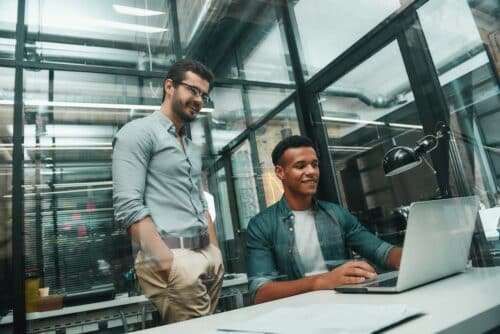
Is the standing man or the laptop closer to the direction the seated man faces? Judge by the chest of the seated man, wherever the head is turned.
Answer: the laptop

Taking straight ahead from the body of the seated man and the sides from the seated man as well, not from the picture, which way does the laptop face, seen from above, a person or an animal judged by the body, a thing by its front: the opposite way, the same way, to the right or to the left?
the opposite way

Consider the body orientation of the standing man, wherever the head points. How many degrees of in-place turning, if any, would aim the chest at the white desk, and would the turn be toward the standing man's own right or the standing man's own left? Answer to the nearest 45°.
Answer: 0° — they already face it

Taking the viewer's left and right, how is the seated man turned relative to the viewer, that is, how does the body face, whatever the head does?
facing the viewer and to the right of the viewer

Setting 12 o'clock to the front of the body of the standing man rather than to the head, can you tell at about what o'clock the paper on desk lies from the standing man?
The paper on desk is roughly at 1 o'clock from the standing man.

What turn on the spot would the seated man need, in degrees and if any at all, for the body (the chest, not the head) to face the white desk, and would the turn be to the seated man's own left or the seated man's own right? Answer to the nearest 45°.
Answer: approximately 45° to the seated man's own right

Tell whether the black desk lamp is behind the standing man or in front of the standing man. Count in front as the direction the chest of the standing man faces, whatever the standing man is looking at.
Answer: in front

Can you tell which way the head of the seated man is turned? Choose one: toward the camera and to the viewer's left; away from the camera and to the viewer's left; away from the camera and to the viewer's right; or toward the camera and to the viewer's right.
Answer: toward the camera and to the viewer's right

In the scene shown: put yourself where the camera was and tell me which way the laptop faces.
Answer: facing away from the viewer and to the left of the viewer

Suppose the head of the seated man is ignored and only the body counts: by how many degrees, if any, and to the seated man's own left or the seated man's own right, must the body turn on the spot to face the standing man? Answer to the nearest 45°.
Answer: approximately 90° to the seated man's own right

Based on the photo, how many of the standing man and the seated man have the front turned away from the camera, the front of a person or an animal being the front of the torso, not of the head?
0

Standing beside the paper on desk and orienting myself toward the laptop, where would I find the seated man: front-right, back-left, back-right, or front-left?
front-left

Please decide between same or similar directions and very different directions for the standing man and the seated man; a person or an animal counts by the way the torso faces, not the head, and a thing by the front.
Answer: same or similar directions

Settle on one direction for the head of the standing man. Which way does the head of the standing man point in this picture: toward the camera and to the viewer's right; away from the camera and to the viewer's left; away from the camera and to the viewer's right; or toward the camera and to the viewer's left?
toward the camera and to the viewer's right
